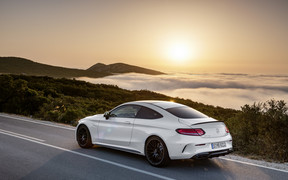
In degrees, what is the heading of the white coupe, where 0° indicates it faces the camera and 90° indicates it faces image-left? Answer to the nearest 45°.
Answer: approximately 135°
